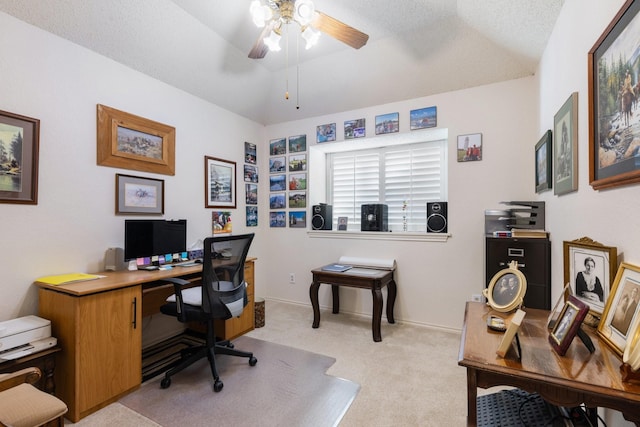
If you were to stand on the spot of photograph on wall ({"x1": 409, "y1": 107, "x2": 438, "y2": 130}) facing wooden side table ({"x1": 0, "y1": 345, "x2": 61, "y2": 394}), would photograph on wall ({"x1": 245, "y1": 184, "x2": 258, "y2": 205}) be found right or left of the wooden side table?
right

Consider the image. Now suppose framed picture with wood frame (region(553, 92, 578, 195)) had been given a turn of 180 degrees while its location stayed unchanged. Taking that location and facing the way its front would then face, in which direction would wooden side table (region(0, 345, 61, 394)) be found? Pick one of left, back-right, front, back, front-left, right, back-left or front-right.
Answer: back-right

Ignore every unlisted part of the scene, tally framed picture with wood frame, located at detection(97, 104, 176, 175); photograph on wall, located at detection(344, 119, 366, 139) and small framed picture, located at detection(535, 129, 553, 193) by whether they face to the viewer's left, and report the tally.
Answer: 1

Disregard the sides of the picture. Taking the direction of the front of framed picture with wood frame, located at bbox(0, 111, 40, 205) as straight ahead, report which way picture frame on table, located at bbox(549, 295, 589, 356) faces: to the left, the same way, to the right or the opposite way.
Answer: the opposite way

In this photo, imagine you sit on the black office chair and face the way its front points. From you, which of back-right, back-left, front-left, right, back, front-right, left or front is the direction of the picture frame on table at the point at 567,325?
back

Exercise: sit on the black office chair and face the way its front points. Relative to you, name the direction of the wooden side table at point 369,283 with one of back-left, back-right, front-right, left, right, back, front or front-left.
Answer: back-right

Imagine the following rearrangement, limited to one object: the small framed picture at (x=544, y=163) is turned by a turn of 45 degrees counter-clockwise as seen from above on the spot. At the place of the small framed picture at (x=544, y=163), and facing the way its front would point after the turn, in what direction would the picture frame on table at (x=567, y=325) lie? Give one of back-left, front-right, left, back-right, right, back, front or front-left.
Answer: front-left

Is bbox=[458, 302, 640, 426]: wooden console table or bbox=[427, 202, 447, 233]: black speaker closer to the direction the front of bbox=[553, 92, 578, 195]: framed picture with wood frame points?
the black speaker

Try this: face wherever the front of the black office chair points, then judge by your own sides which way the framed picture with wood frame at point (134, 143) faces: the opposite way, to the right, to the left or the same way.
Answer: the opposite way

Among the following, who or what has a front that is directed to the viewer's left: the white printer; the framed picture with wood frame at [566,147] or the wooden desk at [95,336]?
the framed picture with wood frame

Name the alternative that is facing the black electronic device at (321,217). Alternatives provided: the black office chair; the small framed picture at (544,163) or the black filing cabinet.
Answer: the small framed picture

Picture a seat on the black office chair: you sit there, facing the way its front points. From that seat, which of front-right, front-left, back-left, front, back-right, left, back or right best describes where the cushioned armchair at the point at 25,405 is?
left

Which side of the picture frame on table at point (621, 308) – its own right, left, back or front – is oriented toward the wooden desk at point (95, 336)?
front

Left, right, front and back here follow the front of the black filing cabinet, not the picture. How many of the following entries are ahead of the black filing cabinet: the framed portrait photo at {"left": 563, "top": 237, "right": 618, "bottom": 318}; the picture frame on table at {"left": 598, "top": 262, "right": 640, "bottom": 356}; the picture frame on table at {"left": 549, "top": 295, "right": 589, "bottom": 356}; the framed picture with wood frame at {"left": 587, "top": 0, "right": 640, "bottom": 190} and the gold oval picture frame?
5
